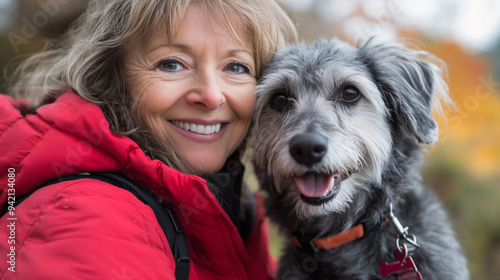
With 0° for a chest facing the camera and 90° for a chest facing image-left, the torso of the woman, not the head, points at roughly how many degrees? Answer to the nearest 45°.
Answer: approximately 315°

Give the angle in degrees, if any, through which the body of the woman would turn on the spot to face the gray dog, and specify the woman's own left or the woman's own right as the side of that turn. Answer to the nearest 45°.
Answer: approximately 45° to the woman's own left

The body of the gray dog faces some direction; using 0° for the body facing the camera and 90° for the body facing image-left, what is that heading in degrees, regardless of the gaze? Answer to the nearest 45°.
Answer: approximately 45°
